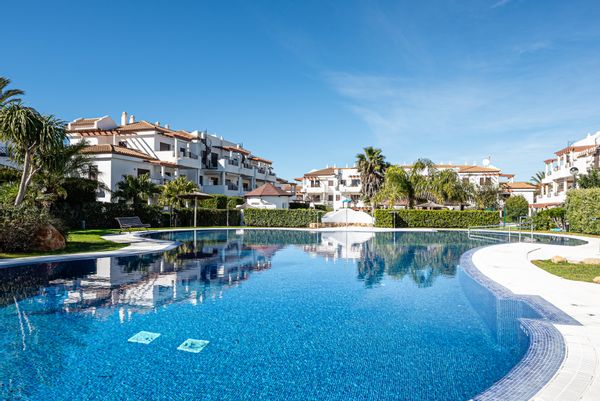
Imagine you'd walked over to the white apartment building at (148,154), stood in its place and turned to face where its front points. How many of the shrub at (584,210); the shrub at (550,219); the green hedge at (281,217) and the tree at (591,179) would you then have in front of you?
4

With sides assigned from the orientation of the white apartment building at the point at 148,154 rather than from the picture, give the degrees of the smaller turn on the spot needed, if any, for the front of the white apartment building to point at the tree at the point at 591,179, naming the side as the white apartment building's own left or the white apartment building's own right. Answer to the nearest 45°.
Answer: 0° — it already faces it

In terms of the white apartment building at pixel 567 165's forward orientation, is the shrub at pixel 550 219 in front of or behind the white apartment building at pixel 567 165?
in front

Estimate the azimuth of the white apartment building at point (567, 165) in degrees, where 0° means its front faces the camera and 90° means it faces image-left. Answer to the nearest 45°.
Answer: approximately 45°

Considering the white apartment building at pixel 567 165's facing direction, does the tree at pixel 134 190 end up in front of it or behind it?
in front

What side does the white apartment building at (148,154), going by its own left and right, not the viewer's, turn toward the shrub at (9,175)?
right

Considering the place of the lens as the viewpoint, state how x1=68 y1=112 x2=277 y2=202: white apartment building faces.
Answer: facing the viewer and to the right of the viewer

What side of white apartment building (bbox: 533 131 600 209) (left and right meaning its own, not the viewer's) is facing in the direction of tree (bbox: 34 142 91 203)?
front

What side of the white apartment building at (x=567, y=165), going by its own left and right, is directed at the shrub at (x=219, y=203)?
front

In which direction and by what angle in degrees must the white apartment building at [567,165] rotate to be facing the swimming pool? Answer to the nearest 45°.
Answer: approximately 45° to its left

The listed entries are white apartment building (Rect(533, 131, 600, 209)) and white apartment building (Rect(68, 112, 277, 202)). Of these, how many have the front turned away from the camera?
0

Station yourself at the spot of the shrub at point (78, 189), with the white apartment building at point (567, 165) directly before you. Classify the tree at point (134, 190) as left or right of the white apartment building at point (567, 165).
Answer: left

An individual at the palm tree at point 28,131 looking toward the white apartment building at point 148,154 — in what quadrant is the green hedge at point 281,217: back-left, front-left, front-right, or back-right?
front-right

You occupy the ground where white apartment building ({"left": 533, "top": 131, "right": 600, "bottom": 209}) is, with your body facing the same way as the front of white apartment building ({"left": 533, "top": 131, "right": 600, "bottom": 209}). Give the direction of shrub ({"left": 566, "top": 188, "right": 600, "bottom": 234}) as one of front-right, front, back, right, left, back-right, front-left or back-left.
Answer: front-left
